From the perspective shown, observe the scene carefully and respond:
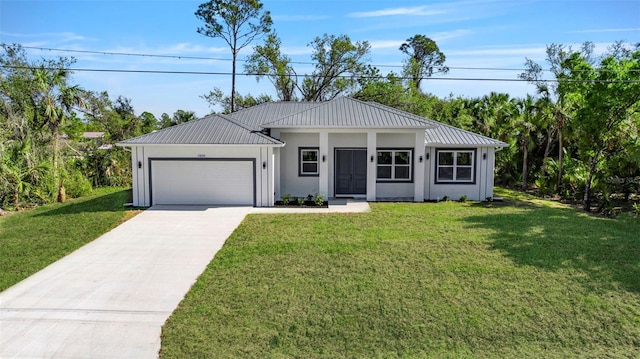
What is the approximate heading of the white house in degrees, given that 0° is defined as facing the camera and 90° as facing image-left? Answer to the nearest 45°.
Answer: approximately 0°

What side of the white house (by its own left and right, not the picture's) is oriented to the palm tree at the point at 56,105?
right

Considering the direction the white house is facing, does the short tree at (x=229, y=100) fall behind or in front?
behind

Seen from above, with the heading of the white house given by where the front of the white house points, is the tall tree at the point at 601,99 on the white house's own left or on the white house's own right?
on the white house's own left

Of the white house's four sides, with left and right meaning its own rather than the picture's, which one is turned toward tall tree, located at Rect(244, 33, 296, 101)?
back

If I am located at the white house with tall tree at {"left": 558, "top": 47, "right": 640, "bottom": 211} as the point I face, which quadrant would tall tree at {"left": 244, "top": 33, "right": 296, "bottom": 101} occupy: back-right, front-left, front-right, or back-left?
back-left
